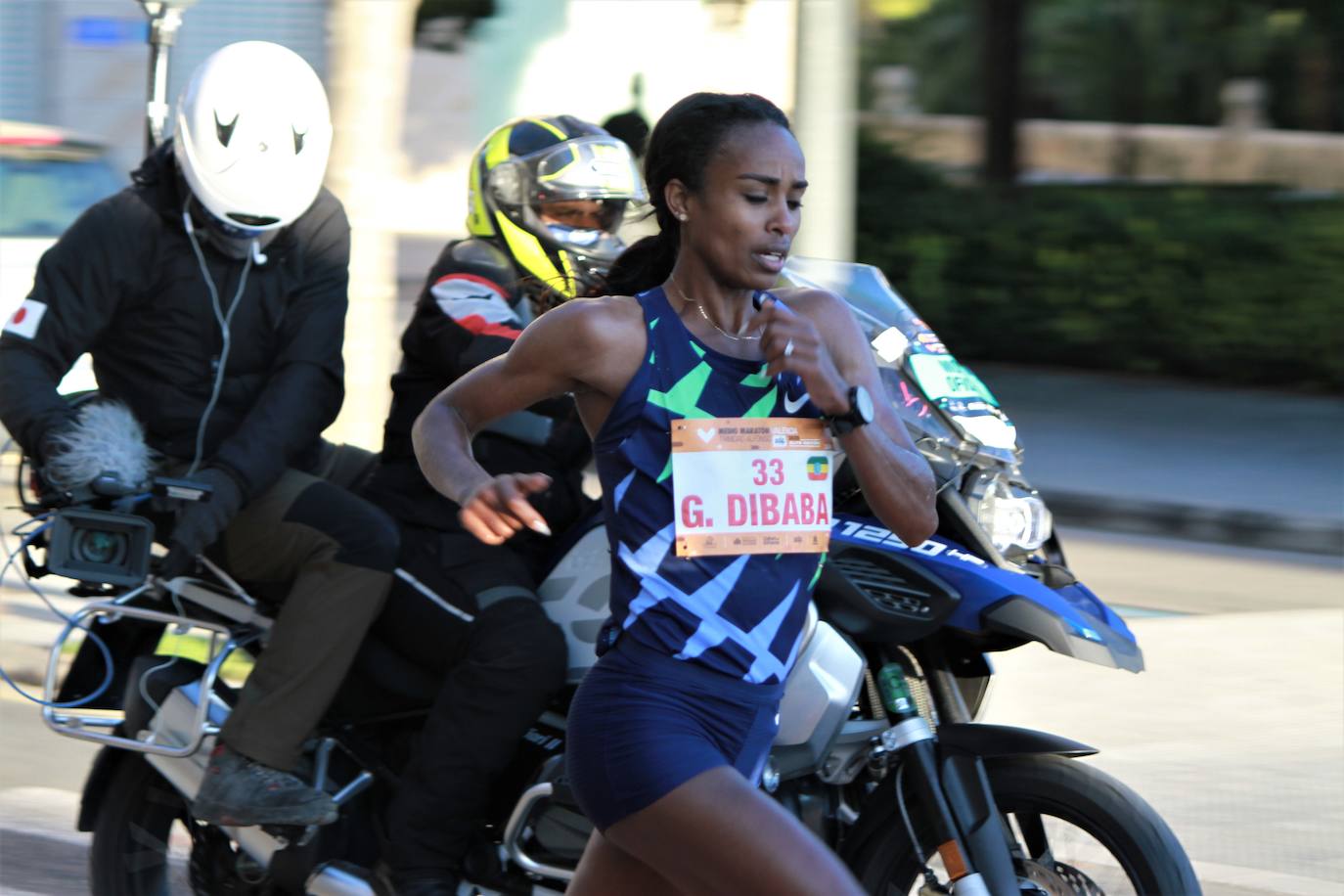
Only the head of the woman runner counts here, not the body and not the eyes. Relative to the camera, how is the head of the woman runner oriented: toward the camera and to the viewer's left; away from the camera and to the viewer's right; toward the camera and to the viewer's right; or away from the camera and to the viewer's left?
toward the camera and to the viewer's right

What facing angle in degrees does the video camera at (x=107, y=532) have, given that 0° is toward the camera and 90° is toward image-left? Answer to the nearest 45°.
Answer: approximately 0°

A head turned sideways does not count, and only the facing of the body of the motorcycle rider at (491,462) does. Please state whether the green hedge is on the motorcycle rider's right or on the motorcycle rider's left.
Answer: on the motorcycle rider's left

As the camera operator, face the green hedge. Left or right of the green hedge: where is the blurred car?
left

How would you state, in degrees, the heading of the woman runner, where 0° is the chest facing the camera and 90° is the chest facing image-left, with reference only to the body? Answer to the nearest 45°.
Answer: approximately 315°

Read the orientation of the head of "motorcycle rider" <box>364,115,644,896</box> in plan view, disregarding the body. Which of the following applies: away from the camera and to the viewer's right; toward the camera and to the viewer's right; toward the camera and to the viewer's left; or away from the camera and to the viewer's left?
toward the camera and to the viewer's right
